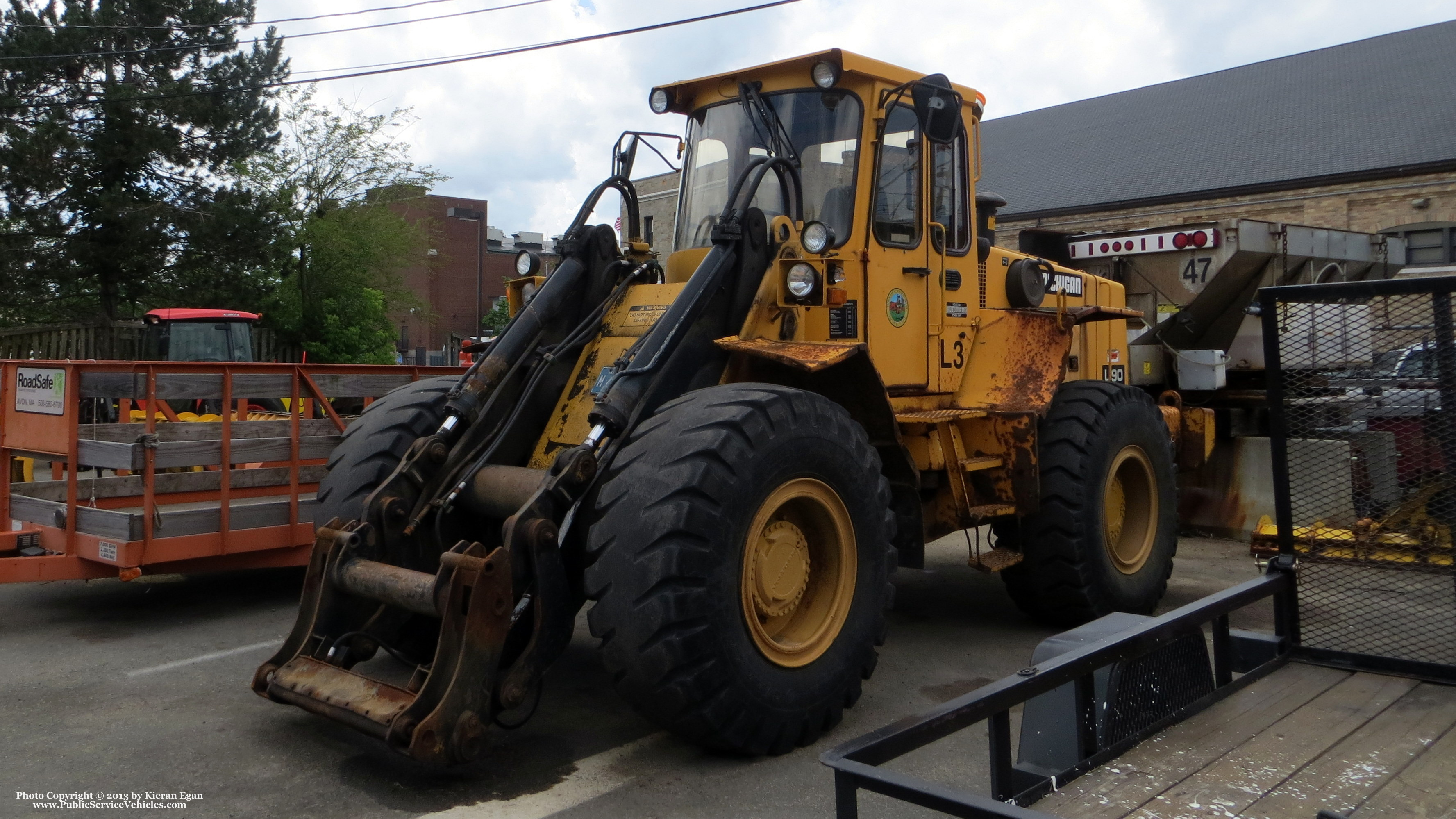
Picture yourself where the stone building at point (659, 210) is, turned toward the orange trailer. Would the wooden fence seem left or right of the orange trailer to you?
right

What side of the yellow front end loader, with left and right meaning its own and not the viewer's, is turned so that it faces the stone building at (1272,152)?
back

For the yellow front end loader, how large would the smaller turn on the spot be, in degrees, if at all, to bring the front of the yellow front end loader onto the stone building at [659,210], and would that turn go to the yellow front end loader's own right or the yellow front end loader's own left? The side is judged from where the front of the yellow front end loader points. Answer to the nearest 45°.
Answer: approximately 135° to the yellow front end loader's own right

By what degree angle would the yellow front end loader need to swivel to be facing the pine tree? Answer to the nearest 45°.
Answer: approximately 90° to its right

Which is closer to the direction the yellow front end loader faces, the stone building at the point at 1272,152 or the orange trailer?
the orange trailer

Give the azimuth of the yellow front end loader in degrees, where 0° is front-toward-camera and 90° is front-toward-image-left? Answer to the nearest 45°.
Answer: approximately 45°

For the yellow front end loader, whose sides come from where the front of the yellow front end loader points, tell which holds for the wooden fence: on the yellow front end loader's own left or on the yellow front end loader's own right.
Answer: on the yellow front end loader's own right

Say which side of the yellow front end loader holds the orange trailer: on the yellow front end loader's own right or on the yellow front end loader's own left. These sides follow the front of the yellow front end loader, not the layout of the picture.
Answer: on the yellow front end loader's own right
